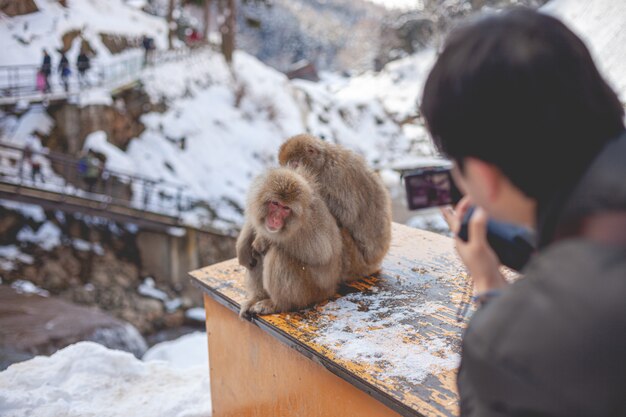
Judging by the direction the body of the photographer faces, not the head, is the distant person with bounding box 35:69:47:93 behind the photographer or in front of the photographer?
in front

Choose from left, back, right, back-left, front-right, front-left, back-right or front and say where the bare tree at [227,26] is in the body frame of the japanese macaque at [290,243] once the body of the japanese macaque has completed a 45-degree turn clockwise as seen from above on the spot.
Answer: right

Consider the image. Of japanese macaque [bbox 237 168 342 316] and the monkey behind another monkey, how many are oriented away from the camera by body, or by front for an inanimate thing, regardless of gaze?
0

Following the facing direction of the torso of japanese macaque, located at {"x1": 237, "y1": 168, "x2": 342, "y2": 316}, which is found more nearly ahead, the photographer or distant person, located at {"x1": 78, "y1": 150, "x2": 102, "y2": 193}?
the photographer

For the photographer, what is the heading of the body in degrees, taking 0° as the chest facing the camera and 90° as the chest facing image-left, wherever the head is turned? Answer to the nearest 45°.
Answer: approximately 135°

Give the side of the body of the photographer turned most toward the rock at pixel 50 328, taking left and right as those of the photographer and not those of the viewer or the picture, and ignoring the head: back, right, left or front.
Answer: front

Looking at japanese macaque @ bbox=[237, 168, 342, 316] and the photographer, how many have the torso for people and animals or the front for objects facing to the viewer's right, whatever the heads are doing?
0

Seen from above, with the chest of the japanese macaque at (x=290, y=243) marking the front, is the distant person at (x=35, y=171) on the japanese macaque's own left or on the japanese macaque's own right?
on the japanese macaque's own right

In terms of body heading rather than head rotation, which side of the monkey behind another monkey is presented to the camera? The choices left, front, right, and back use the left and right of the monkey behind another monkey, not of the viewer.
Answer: left

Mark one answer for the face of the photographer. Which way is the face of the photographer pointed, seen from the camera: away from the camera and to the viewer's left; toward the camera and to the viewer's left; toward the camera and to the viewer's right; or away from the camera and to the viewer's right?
away from the camera and to the viewer's left

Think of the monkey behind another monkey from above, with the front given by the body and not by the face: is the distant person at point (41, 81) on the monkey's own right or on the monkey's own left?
on the monkey's own right
